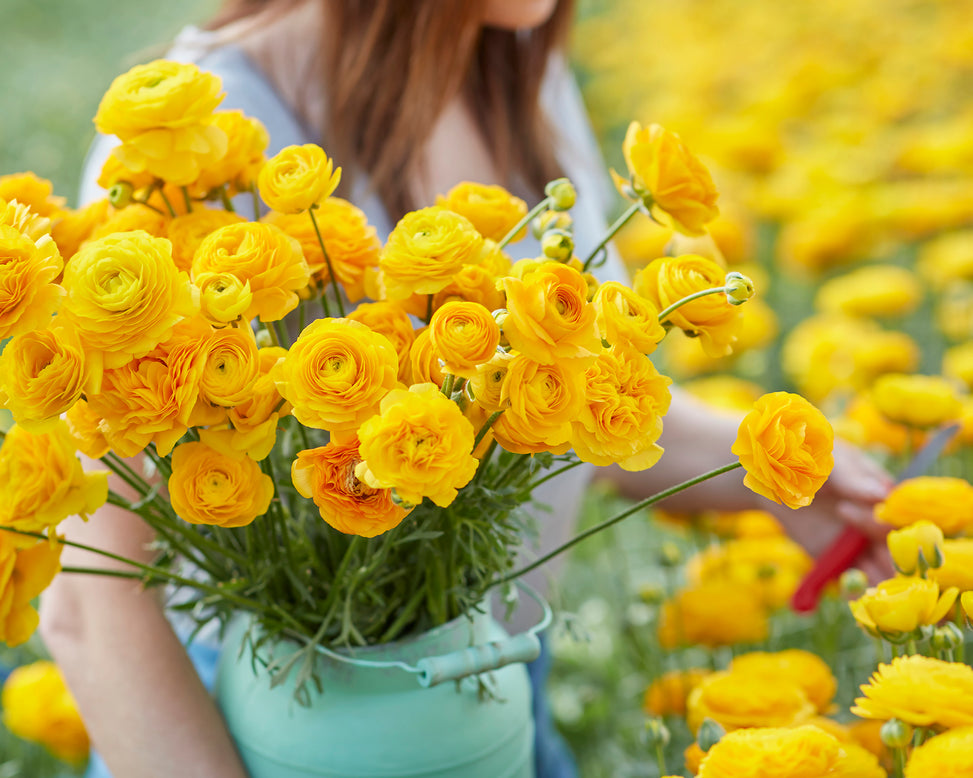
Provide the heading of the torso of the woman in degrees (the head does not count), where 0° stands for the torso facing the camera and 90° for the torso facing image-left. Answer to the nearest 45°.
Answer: approximately 315°

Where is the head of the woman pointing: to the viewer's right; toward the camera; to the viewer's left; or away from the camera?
toward the camera
